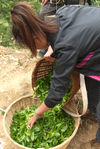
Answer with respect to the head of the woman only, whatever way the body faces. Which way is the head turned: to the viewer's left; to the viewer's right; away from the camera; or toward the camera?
to the viewer's left

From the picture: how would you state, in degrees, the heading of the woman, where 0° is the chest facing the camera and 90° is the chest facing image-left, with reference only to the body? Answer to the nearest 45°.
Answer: approximately 90°
